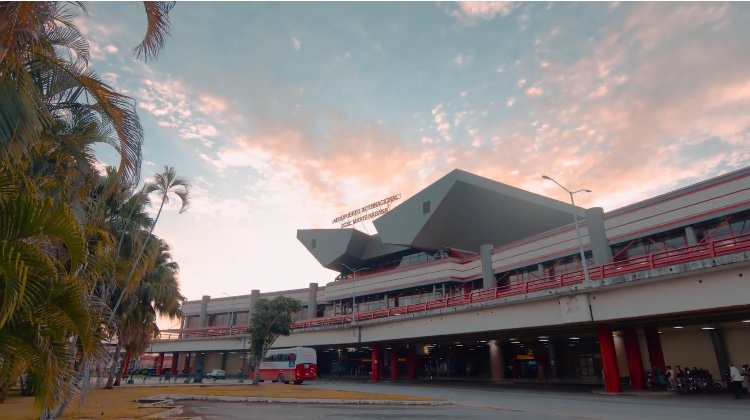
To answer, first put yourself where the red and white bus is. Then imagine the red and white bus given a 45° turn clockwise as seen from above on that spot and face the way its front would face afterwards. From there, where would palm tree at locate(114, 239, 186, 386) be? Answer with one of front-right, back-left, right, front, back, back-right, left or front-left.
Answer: back-left

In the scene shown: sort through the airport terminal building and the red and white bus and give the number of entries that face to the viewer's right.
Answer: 0

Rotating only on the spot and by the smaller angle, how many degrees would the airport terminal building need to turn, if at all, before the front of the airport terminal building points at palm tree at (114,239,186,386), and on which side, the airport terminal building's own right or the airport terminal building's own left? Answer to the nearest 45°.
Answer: approximately 45° to the airport terminal building's own right

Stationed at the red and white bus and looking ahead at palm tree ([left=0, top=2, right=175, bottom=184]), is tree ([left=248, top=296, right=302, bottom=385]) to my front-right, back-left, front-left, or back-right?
front-right

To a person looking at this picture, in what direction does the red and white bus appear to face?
facing away from the viewer and to the left of the viewer

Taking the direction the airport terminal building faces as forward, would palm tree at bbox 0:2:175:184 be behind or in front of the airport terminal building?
in front

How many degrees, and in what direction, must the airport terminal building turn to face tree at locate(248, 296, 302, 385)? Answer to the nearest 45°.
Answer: approximately 45° to its right

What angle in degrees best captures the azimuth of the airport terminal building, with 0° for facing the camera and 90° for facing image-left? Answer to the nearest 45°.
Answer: approximately 45°

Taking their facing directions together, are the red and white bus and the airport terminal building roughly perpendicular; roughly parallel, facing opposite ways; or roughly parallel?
roughly perpendicular
